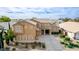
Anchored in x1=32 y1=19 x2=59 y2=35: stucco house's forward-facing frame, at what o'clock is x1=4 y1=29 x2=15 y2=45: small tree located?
The small tree is roughly at 3 o'clock from the stucco house.

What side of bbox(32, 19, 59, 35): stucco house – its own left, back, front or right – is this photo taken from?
front
